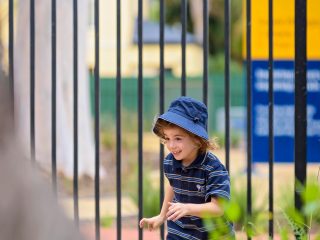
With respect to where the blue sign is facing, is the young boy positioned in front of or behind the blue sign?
in front

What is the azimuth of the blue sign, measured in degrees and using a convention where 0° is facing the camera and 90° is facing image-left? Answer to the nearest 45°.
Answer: approximately 0°

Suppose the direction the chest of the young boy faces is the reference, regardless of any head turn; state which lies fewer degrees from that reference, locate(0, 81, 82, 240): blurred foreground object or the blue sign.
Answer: the blurred foreground object

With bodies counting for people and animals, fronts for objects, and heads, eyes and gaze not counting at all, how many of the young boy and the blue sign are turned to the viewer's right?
0

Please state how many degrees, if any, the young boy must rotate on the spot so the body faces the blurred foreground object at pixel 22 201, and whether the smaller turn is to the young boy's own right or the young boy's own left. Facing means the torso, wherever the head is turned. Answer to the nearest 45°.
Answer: approximately 45° to the young boy's own left

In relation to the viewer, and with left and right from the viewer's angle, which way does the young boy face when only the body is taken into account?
facing the viewer and to the left of the viewer

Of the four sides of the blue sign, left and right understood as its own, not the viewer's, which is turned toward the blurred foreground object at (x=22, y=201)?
front

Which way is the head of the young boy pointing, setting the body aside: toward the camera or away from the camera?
toward the camera
